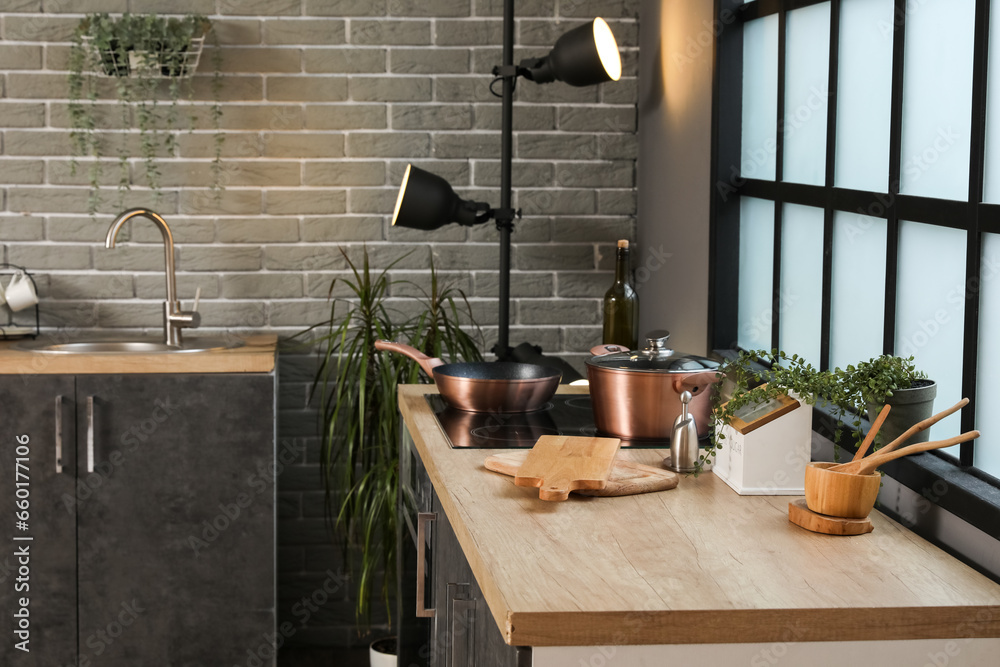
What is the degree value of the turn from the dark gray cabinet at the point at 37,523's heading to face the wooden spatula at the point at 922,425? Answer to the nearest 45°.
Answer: approximately 45° to its left

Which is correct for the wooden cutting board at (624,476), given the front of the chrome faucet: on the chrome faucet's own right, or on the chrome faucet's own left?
on the chrome faucet's own left

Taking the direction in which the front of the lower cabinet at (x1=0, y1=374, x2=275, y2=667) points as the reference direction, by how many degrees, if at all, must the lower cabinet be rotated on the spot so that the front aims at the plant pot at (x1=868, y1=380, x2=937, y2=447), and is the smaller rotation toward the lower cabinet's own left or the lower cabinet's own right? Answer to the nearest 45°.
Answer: approximately 45° to the lower cabinet's own left

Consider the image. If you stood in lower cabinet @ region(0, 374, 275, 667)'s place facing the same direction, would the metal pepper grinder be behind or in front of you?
in front

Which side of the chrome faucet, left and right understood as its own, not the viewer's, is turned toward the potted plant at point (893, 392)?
left

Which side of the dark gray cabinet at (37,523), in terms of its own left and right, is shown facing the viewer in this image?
front

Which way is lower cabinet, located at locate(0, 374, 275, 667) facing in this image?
toward the camera

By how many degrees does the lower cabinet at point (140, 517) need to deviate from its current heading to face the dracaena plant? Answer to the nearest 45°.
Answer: approximately 90° to its left

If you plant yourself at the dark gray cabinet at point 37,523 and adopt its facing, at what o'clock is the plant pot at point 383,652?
The plant pot is roughly at 9 o'clock from the dark gray cabinet.
